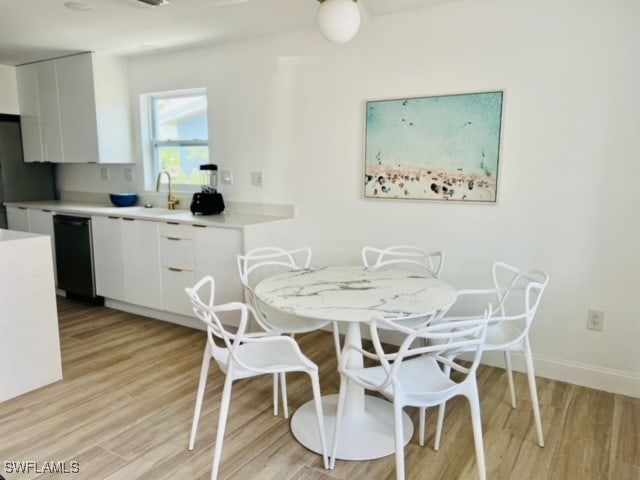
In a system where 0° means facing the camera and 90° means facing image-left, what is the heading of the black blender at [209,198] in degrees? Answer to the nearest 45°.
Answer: approximately 45°

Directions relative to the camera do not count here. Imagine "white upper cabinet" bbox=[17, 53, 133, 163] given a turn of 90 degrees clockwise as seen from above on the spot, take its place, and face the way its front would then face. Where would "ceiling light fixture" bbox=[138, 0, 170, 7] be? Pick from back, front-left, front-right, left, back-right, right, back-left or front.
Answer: back-left

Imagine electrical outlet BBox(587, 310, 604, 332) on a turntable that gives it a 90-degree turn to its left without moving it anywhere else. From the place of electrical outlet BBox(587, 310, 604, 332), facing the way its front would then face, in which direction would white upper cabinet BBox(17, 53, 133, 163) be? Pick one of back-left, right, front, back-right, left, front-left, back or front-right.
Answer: back

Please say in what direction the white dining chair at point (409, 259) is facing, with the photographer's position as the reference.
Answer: facing the viewer

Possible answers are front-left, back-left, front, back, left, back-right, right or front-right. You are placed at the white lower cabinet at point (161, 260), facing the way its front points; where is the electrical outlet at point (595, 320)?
left

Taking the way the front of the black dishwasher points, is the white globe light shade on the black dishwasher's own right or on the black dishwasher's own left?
on the black dishwasher's own left

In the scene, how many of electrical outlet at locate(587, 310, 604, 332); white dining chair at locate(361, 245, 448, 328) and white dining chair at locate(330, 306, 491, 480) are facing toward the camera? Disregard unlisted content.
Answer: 2

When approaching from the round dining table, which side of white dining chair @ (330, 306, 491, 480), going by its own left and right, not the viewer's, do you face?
front

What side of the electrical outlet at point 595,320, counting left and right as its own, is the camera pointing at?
front

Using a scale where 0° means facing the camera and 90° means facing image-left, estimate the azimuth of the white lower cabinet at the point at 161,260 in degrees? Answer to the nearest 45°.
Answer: approximately 45°

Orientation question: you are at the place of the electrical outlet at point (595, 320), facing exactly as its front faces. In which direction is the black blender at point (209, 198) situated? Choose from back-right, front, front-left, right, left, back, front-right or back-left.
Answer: right
